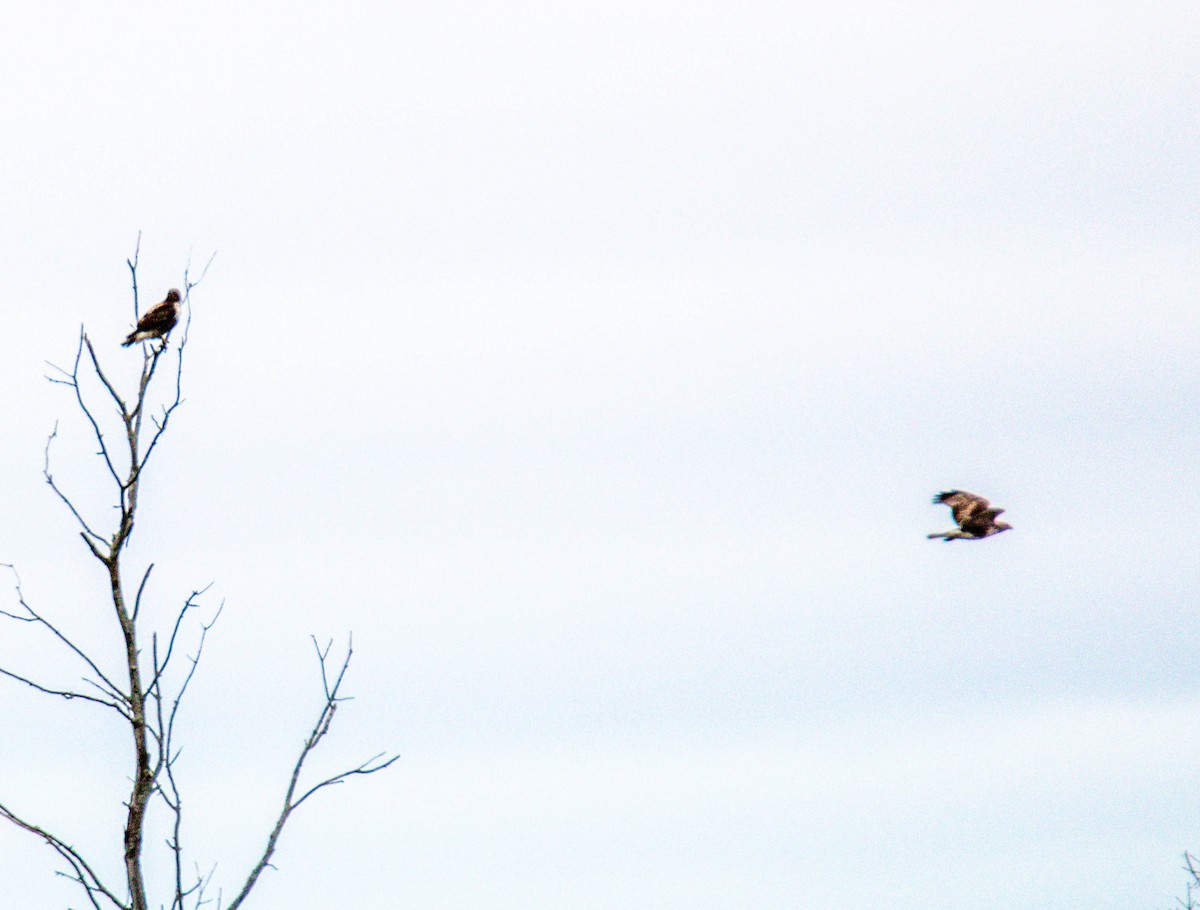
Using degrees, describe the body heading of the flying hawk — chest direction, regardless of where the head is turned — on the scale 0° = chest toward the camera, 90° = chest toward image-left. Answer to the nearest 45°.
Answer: approximately 270°
